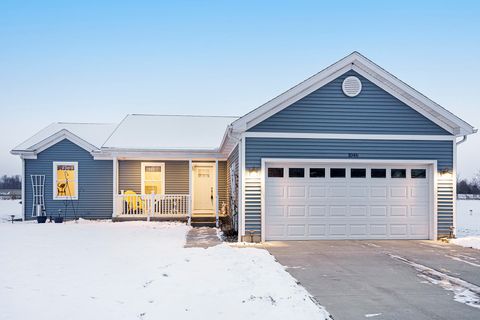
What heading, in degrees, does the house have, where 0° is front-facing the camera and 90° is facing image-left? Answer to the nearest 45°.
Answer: approximately 0°
